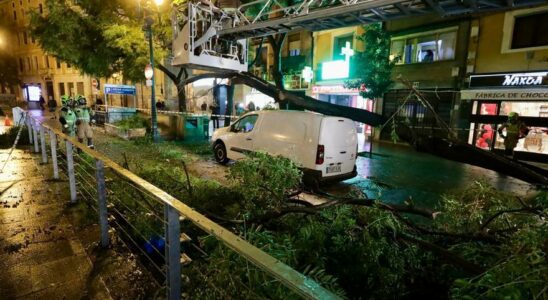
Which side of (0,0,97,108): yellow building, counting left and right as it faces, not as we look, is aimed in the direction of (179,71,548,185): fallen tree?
front

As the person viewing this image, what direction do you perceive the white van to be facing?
facing away from the viewer and to the left of the viewer

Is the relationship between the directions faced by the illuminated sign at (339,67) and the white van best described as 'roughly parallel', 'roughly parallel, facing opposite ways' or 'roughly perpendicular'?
roughly perpendicular

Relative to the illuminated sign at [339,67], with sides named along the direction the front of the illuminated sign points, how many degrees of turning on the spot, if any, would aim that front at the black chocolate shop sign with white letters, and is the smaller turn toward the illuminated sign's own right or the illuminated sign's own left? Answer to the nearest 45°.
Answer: approximately 90° to the illuminated sign's own left

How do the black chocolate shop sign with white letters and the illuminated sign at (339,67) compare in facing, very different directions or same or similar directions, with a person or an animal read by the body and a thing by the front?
same or similar directions

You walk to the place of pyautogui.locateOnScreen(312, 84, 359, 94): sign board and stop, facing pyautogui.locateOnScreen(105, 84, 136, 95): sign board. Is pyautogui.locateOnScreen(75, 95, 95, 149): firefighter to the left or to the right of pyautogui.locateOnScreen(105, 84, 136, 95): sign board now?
left

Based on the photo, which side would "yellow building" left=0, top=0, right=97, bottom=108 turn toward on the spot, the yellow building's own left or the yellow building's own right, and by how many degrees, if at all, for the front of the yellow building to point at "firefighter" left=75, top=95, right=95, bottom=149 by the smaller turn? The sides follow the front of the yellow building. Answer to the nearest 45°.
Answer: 0° — it already faces them

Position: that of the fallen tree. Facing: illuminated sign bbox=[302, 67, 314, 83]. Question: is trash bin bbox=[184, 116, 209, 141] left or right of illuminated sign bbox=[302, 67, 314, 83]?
left

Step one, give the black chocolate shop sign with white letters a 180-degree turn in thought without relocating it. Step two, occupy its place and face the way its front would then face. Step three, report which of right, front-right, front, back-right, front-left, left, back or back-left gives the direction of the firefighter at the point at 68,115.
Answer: back

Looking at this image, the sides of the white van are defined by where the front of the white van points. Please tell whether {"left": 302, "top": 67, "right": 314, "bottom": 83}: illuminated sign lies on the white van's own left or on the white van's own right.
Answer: on the white van's own right

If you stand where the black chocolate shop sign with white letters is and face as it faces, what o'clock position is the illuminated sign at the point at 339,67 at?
The illuminated sign is roughly at 2 o'clock from the black chocolate shop sign with white letters.

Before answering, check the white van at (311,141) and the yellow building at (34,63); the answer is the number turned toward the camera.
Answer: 1

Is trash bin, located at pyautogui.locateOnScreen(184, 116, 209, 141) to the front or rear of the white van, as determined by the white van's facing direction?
to the front

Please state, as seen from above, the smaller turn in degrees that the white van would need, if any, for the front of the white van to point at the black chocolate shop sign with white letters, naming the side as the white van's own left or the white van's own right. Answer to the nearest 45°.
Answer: approximately 90° to the white van's own right

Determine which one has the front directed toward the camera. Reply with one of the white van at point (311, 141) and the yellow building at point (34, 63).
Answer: the yellow building

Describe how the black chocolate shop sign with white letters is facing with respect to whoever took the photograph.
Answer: facing the viewer and to the left of the viewer

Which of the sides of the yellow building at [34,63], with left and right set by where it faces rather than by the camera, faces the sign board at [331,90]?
front

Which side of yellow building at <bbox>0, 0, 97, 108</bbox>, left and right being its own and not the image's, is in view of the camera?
front
